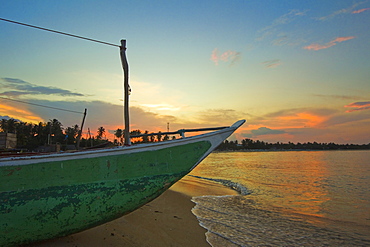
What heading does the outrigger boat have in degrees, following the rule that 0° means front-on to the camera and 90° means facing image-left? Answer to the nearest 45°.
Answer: approximately 270°
